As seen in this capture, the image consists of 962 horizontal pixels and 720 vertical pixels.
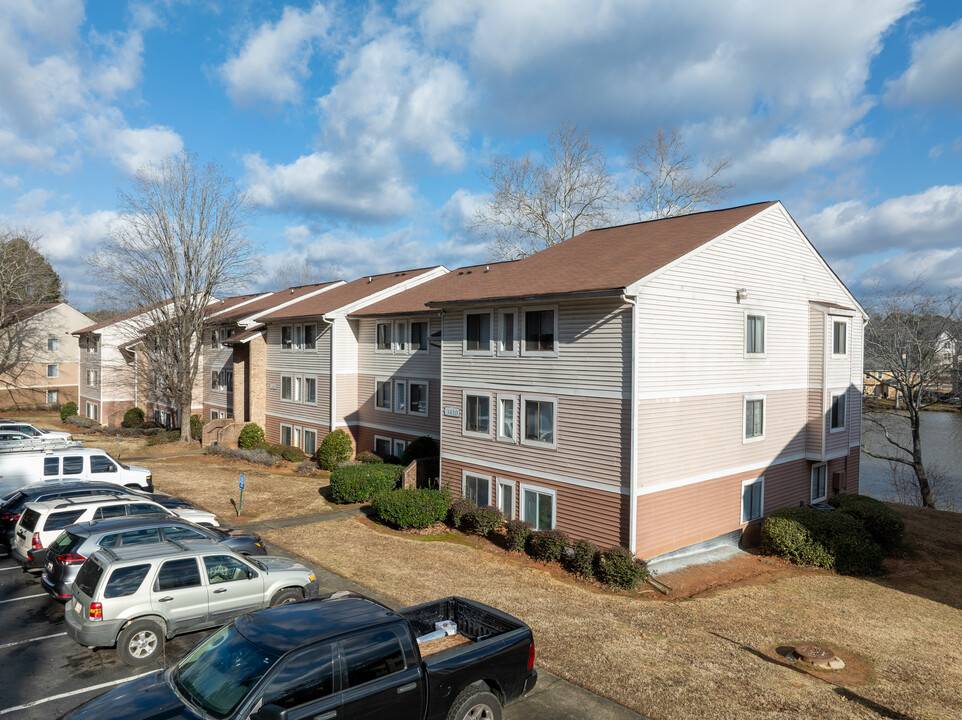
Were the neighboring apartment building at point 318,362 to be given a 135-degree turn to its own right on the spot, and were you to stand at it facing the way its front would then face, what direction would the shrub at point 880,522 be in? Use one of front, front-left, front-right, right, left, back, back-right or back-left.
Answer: back-right

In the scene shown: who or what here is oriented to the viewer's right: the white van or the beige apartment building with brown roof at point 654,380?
the white van

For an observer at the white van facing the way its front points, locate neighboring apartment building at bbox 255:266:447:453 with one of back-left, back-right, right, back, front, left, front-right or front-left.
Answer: front-left

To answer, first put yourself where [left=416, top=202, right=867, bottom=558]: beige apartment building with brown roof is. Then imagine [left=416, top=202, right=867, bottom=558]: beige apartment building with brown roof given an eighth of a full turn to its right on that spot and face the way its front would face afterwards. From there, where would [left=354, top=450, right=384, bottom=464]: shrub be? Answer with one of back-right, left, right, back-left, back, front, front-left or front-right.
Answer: front-right

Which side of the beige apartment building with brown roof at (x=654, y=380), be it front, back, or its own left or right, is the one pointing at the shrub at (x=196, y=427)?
right

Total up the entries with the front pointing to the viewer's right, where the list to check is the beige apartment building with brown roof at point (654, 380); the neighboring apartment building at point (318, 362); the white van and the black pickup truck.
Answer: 1

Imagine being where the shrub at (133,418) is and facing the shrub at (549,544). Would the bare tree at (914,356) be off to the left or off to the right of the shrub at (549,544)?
left

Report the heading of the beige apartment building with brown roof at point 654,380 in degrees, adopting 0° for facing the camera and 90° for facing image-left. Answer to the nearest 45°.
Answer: approximately 45°

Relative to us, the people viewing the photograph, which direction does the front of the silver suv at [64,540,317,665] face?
facing away from the viewer and to the right of the viewer

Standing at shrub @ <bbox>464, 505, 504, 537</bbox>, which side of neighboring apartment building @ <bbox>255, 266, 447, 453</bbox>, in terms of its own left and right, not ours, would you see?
left

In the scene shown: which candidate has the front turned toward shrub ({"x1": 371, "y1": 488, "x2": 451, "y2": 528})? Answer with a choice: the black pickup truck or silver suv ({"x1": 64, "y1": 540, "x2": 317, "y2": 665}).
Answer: the silver suv

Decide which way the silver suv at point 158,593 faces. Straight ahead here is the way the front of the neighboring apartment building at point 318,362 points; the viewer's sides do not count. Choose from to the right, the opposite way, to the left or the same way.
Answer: the opposite way

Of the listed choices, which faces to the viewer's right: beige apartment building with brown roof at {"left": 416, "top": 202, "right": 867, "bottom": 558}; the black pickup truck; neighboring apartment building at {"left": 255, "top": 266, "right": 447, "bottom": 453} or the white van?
the white van

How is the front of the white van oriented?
to the viewer's right

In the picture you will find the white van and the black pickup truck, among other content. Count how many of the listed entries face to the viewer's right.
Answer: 1

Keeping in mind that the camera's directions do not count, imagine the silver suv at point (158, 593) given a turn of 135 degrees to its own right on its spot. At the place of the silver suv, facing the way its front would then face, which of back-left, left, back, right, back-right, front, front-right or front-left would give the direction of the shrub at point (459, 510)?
back-left

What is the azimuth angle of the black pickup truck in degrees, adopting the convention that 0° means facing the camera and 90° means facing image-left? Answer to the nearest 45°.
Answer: approximately 45°
